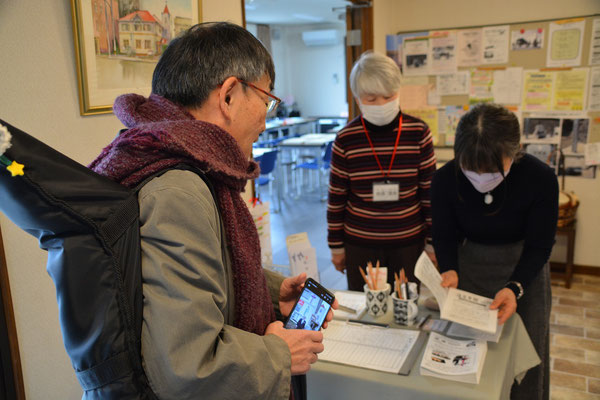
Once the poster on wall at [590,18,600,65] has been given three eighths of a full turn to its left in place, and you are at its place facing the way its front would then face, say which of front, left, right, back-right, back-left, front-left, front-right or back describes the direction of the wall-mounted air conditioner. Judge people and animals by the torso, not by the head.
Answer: left

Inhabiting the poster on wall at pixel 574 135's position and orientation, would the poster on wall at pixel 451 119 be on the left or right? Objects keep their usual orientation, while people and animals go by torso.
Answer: on its right

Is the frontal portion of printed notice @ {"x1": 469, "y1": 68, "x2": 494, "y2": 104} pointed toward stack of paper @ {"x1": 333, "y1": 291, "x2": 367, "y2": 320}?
yes

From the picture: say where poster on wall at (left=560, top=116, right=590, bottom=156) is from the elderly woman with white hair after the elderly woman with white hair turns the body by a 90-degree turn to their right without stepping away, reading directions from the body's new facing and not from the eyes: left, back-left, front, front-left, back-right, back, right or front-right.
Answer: back-right

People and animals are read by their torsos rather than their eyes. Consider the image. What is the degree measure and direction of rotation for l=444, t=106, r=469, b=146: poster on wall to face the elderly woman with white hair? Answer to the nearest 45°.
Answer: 0° — it already faces them

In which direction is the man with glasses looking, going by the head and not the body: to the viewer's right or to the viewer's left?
to the viewer's right

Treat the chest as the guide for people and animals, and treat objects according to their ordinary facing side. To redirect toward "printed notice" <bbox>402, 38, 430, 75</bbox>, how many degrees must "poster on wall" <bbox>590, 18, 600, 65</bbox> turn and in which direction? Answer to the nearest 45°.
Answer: approximately 90° to its right

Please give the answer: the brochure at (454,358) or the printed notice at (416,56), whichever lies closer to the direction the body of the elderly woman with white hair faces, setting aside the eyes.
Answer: the brochure

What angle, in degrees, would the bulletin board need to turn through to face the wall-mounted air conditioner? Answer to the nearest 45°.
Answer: approximately 90° to its right

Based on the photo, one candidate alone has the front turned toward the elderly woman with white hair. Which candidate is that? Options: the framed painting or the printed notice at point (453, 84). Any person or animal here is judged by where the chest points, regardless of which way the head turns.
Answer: the printed notice

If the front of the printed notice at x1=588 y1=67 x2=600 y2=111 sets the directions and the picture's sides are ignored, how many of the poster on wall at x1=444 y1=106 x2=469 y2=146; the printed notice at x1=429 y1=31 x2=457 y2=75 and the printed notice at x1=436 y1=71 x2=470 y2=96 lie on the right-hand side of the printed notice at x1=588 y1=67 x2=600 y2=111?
3
